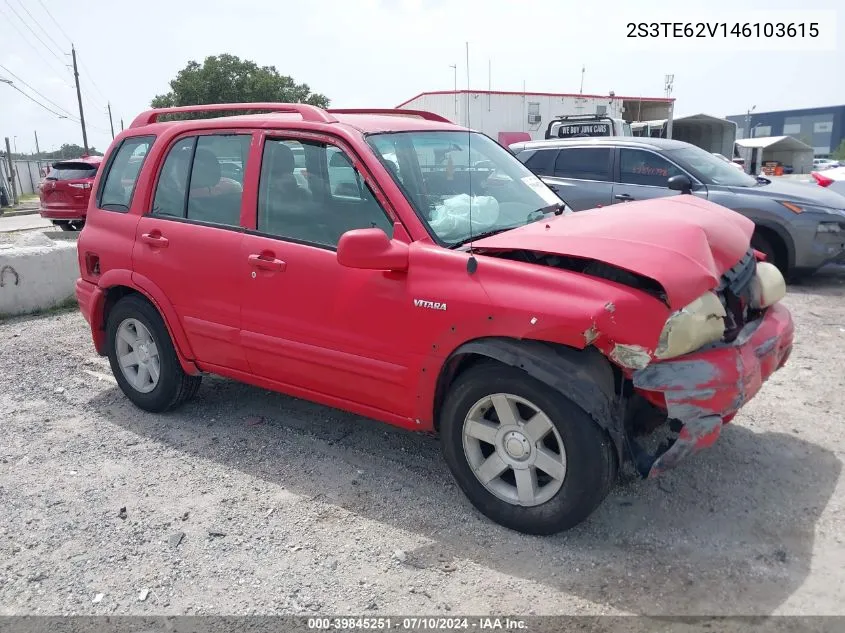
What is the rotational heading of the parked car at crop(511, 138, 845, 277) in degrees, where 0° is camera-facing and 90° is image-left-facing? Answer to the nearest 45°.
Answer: approximately 315°

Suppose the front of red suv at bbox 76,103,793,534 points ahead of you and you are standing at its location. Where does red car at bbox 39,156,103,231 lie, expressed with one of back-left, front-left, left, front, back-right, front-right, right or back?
back

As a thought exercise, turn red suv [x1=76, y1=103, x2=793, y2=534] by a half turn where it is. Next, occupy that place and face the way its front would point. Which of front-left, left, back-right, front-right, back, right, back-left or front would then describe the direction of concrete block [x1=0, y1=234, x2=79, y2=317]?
front

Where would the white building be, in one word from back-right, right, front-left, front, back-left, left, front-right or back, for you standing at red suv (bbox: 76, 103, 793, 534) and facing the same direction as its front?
back-left

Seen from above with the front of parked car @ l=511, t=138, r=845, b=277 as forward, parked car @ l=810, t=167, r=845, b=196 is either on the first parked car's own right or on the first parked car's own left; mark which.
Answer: on the first parked car's own left

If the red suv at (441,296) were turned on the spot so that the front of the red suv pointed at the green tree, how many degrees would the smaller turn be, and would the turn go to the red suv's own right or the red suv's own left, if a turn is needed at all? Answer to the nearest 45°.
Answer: approximately 135° to the red suv's own left

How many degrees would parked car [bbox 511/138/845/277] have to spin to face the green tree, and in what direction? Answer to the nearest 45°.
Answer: approximately 180°

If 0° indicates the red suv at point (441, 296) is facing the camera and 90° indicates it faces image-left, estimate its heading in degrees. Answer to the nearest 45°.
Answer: approximately 315°

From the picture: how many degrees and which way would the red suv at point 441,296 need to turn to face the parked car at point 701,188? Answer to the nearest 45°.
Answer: approximately 90° to its left

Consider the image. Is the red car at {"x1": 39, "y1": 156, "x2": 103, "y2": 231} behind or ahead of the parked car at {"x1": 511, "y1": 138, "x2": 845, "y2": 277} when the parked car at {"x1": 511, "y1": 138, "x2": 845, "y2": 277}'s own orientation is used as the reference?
behind

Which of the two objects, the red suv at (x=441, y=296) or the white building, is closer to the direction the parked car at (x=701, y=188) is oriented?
the red suv

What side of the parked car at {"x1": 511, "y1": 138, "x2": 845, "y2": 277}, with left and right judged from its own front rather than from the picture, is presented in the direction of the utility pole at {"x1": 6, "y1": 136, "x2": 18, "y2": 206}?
back

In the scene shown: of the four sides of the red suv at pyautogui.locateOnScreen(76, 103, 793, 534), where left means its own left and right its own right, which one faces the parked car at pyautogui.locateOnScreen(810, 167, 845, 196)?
left
